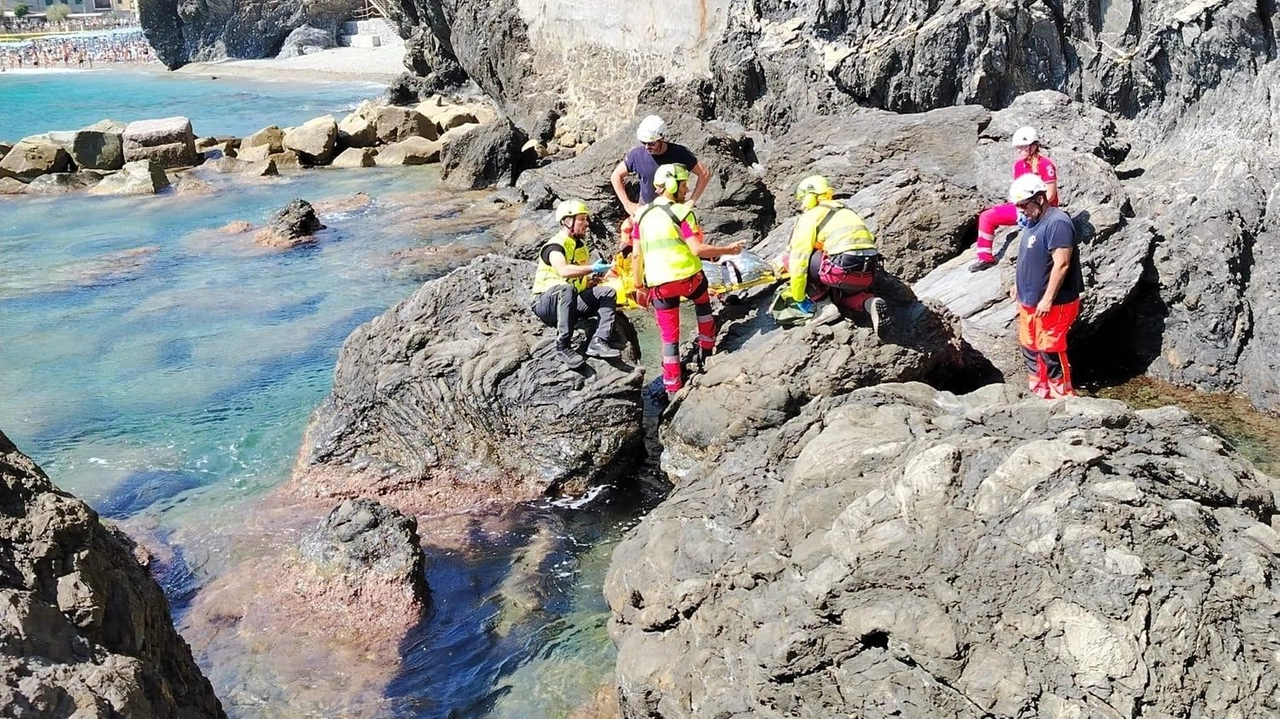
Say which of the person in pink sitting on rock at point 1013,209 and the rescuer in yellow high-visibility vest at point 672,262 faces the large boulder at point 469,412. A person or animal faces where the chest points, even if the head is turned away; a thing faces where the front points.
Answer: the person in pink sitting on rock

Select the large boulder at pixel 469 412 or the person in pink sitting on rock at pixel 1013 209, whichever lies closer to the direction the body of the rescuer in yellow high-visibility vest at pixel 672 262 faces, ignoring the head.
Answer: the person in pink sitting on rock

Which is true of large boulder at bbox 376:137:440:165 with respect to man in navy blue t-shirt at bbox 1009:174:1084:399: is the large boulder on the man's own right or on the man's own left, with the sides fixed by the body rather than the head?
on the man's own right

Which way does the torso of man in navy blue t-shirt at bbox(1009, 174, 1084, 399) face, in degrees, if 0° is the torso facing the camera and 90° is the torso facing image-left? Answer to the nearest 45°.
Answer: approximately 45°

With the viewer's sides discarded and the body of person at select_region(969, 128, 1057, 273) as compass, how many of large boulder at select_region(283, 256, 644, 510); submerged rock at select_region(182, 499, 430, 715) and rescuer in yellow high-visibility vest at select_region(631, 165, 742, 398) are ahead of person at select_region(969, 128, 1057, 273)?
3

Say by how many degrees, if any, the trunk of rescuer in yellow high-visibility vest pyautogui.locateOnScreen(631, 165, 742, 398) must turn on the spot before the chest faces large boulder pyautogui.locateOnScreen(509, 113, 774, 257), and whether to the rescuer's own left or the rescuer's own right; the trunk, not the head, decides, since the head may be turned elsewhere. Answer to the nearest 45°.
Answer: approximately 45° to the rescuer's own left

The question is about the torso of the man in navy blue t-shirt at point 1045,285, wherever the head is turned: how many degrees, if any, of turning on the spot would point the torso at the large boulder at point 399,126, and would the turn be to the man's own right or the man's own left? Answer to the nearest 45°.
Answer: approximately 90° to the man's own right

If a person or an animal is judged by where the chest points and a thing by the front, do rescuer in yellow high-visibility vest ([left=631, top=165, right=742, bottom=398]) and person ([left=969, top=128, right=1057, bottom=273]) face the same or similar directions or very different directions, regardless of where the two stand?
very different directions

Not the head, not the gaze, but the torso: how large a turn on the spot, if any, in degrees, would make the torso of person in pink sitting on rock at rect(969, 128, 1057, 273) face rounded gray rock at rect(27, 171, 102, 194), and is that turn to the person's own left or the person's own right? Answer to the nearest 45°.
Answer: approximately 45° to the person's own right

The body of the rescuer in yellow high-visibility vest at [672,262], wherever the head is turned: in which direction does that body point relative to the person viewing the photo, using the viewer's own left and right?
facing away from the viewer and to the right of the viewer
